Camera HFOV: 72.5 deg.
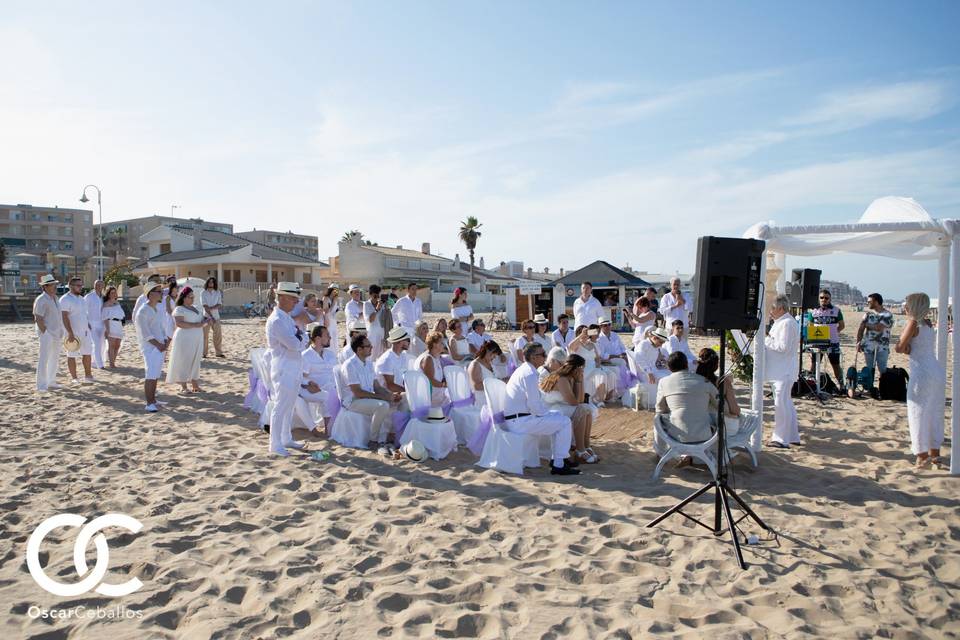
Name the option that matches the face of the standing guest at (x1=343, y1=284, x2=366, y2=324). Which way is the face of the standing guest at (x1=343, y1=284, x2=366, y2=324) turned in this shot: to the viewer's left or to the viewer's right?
to the viewer's right

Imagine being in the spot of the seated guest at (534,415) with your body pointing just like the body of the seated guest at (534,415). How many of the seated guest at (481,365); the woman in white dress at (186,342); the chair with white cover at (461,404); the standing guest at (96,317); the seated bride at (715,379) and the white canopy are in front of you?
2

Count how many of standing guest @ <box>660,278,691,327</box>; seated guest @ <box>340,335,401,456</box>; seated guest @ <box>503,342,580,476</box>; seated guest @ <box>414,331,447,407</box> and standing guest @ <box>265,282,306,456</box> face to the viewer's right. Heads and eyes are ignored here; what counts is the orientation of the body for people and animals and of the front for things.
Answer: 4

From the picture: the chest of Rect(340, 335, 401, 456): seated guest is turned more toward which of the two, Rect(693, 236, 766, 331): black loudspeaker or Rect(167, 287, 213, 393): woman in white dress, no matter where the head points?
the black loudspeaker

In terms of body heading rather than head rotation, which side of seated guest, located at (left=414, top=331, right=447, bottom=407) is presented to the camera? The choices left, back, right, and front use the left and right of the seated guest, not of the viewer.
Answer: right

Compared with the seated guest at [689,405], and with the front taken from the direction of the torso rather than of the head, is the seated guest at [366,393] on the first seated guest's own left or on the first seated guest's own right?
on the first seated guest's own left

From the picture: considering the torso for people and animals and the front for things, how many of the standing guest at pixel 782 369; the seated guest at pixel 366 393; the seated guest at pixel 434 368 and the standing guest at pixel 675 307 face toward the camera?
1

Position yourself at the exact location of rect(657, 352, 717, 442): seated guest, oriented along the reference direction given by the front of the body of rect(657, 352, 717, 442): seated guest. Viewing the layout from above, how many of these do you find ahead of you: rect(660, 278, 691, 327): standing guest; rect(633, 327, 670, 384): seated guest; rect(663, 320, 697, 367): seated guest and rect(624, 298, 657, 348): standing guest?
4

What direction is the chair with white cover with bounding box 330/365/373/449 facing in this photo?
to the viewer's right

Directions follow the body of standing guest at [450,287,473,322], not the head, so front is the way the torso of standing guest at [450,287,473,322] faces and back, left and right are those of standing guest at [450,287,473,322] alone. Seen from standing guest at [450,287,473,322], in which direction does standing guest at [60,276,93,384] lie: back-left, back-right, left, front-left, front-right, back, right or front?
back-right

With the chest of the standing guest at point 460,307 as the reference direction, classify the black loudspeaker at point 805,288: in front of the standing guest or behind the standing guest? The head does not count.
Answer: in front

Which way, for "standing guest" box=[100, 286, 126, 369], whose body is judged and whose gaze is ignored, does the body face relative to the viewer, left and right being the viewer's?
facing the viewer and to the right of the viewer

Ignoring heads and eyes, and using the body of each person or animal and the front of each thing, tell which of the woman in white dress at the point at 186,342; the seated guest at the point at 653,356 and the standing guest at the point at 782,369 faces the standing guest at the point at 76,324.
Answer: the standing guest at the point at 782,369

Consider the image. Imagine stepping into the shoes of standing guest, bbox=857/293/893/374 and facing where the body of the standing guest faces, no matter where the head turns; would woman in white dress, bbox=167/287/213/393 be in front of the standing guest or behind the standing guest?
in front

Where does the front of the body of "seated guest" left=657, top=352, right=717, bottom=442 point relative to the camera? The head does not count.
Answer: away from the camera

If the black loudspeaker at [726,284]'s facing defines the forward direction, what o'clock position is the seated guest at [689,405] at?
The seated guest is roughly at 1 o'clock from the black loudspeaker.

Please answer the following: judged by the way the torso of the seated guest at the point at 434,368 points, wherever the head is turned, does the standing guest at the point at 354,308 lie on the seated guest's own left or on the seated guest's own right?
on the seated guest's own left

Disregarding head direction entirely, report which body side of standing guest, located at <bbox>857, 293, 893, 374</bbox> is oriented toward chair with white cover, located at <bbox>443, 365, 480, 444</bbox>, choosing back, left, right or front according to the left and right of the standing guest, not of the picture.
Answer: front
